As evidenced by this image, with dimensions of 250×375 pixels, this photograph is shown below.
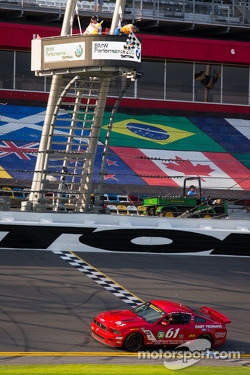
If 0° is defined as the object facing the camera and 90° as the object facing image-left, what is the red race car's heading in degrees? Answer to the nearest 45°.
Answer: approximately 45°

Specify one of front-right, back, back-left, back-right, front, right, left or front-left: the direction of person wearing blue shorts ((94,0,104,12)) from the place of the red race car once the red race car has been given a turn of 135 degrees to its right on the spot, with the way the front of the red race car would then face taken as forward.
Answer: front

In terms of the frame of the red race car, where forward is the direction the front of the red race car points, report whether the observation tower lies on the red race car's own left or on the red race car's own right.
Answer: on the red race car's own right

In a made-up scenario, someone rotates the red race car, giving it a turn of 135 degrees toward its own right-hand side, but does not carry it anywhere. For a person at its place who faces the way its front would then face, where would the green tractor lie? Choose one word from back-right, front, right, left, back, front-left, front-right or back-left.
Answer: front
